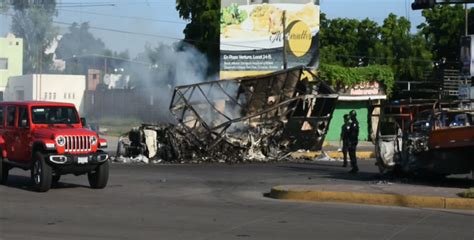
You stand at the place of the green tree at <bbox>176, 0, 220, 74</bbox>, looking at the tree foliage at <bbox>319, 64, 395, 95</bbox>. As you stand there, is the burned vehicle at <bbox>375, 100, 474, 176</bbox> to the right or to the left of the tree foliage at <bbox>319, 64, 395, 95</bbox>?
right

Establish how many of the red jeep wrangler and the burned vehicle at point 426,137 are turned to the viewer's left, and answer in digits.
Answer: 1

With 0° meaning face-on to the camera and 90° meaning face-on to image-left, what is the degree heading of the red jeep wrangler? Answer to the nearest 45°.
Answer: approximately 315°

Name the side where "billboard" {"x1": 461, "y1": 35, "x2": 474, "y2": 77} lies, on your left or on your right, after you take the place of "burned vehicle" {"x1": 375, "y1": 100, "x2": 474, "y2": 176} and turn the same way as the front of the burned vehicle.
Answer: on your right

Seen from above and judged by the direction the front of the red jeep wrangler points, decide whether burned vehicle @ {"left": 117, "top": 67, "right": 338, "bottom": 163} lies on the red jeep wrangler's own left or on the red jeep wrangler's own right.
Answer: on the red jeep wrangler's own left

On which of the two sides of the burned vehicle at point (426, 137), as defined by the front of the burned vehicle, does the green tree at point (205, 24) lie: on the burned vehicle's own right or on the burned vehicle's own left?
on the burned vehicle's own right

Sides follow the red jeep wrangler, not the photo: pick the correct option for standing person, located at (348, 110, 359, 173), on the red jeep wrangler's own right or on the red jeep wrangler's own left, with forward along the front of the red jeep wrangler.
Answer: on the red jeep wrangler's own left

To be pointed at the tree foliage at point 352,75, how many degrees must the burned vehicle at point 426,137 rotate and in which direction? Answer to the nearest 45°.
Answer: approximately 90° to its right

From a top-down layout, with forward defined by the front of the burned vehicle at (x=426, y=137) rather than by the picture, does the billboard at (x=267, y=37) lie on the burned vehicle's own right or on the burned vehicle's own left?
on the burned vehicle's own right

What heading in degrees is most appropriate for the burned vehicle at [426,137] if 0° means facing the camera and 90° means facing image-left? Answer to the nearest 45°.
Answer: approximately 90°

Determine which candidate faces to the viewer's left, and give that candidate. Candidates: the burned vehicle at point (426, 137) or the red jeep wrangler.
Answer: the burned vehicle

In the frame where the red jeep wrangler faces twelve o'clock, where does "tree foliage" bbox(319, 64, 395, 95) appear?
The tree foliage is roughly at 9 o'clock from the red jeep wrangler.
